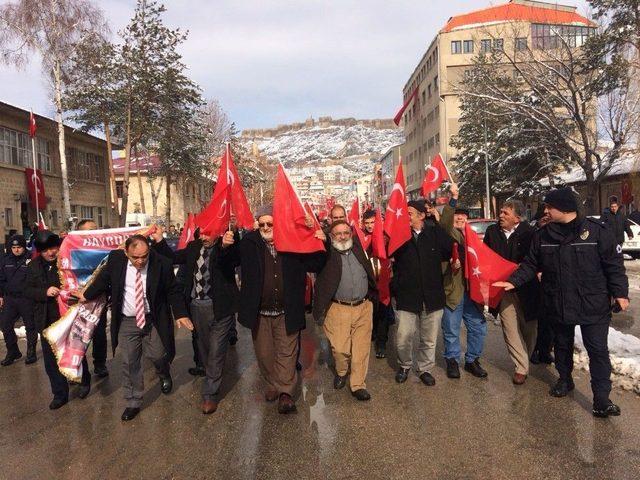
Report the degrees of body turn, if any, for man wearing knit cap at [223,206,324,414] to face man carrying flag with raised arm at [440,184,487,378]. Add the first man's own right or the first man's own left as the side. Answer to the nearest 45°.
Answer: approximately 90° to the first man's own left

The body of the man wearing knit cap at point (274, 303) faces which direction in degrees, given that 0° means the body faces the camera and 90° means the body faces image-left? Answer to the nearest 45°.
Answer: approximately 0°

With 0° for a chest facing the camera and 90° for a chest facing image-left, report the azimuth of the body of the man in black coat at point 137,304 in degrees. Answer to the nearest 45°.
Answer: approximately 0°

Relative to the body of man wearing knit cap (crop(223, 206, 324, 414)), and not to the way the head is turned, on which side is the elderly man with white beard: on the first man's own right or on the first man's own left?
on the first man's own left

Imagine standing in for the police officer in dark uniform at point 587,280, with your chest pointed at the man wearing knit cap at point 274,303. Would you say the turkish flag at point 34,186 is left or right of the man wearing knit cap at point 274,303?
right

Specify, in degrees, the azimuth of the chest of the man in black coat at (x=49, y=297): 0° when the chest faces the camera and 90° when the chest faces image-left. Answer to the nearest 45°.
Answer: approximately 315°

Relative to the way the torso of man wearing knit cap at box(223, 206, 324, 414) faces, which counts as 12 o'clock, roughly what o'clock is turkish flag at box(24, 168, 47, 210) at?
The turkish flag is roughly at 5 o'clock from the man wearing knit cap.
